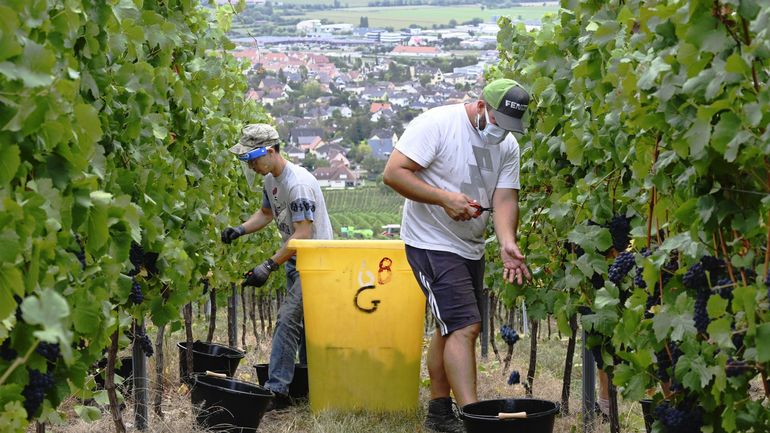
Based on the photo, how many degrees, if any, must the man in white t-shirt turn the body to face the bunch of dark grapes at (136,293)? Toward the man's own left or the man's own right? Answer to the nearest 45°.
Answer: approximately 90° to the man's own right

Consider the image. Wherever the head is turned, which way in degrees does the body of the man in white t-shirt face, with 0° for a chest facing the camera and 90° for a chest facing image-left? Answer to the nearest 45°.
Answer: approximately 315°

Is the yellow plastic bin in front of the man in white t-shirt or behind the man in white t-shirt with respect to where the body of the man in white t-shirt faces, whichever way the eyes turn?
behind

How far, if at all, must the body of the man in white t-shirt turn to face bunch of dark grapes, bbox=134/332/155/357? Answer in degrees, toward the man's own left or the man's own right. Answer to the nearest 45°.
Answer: approximately 135° to the man's own right

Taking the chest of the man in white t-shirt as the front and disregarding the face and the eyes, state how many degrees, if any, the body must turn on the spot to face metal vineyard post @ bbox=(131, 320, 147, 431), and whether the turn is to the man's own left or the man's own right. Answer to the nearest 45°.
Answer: approximately 135° to the man's own right

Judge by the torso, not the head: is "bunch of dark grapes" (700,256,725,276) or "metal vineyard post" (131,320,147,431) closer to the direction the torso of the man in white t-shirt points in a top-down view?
the bunch of dark grapes

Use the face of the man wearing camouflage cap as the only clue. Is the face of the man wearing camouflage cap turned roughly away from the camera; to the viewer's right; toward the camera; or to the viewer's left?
to the viewer's left

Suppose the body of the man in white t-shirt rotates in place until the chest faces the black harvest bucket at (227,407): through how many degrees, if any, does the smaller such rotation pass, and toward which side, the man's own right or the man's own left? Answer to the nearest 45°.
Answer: approximately 135° to the man's own right

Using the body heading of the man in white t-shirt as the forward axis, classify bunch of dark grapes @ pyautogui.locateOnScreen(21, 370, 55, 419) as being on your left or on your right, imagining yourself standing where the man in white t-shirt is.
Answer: on your right

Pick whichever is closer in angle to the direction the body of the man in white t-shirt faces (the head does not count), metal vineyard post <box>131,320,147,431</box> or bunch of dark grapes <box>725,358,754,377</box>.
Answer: the bunch of dark grapes

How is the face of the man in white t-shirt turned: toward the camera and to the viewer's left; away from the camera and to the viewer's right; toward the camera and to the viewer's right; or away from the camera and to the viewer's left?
toward the camera and to the viewer's right
